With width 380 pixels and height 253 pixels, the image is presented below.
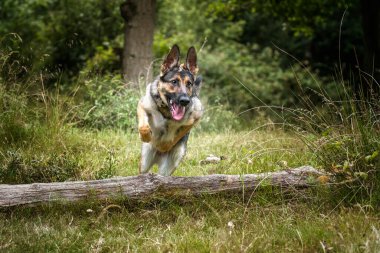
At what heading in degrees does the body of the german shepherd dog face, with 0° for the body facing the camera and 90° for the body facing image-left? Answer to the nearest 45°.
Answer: approximately 0°

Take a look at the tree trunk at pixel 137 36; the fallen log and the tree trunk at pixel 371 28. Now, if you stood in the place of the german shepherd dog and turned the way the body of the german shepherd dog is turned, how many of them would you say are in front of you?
1

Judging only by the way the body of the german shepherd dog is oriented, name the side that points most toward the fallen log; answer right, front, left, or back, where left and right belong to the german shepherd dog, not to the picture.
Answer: front

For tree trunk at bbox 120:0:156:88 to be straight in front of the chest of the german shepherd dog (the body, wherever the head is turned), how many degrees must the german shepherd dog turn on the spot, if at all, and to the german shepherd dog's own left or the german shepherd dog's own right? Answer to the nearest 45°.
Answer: approximately 180°

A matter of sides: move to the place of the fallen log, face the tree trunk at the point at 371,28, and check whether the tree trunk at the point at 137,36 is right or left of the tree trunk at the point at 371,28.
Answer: left

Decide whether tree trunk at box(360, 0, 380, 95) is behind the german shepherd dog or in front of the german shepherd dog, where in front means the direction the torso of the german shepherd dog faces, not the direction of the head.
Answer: behind
